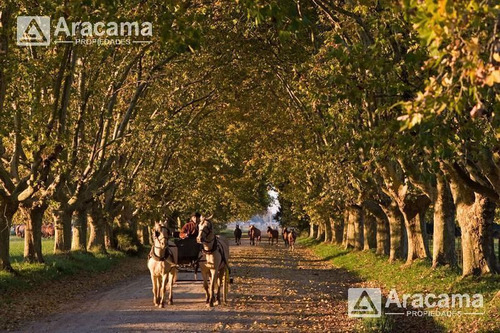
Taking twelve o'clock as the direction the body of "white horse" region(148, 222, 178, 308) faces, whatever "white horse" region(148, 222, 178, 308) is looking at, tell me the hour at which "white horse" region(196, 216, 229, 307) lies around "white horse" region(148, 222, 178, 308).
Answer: "white horse" region(196, 216, 229, 307) is roughly at 9 o'clock from "white horse" region(148, 222, 178, 308).

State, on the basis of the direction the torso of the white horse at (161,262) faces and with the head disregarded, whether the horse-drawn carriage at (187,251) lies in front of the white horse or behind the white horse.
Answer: behind

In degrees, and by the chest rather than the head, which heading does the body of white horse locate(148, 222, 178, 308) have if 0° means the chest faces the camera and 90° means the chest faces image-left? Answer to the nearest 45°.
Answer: approximately 0°

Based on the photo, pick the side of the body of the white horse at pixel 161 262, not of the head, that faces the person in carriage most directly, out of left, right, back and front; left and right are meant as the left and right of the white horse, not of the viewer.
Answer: back
